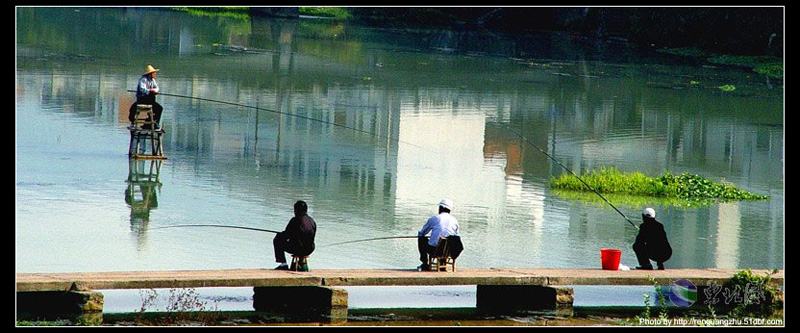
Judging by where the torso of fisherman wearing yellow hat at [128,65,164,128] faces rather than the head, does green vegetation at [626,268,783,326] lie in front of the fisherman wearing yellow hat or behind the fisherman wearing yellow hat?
in front

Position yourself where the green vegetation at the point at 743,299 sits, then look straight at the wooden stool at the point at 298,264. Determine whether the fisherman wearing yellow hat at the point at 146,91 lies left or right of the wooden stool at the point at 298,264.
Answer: right

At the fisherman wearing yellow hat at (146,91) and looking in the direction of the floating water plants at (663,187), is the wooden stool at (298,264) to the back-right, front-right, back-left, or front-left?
front-right

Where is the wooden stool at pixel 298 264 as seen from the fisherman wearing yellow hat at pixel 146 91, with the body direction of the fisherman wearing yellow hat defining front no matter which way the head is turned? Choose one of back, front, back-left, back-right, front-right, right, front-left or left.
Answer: front-right

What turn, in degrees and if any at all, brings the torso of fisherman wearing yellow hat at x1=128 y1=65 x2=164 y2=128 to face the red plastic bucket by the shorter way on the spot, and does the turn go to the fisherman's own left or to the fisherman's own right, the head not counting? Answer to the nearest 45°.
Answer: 0° — they already face it

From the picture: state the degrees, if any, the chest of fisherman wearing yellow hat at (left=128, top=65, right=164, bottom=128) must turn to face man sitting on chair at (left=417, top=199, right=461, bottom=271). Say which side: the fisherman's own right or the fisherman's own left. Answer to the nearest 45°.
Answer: approximately 45° to the fisherman's own right

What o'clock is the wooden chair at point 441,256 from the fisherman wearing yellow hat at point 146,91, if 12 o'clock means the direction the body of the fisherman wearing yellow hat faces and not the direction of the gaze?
The wooden chair is roughly at 1 o'clock from the fisherman wearing yellow hat.

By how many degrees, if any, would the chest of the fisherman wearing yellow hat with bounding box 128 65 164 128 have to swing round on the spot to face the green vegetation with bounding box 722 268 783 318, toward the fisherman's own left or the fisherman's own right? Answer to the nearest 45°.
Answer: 0° — they already face it

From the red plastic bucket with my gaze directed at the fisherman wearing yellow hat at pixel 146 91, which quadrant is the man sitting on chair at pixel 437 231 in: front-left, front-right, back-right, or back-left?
front-left

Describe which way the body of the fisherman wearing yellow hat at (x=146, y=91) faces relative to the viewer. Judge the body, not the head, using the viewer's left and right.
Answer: facing the viewer and to the right of the viewer
